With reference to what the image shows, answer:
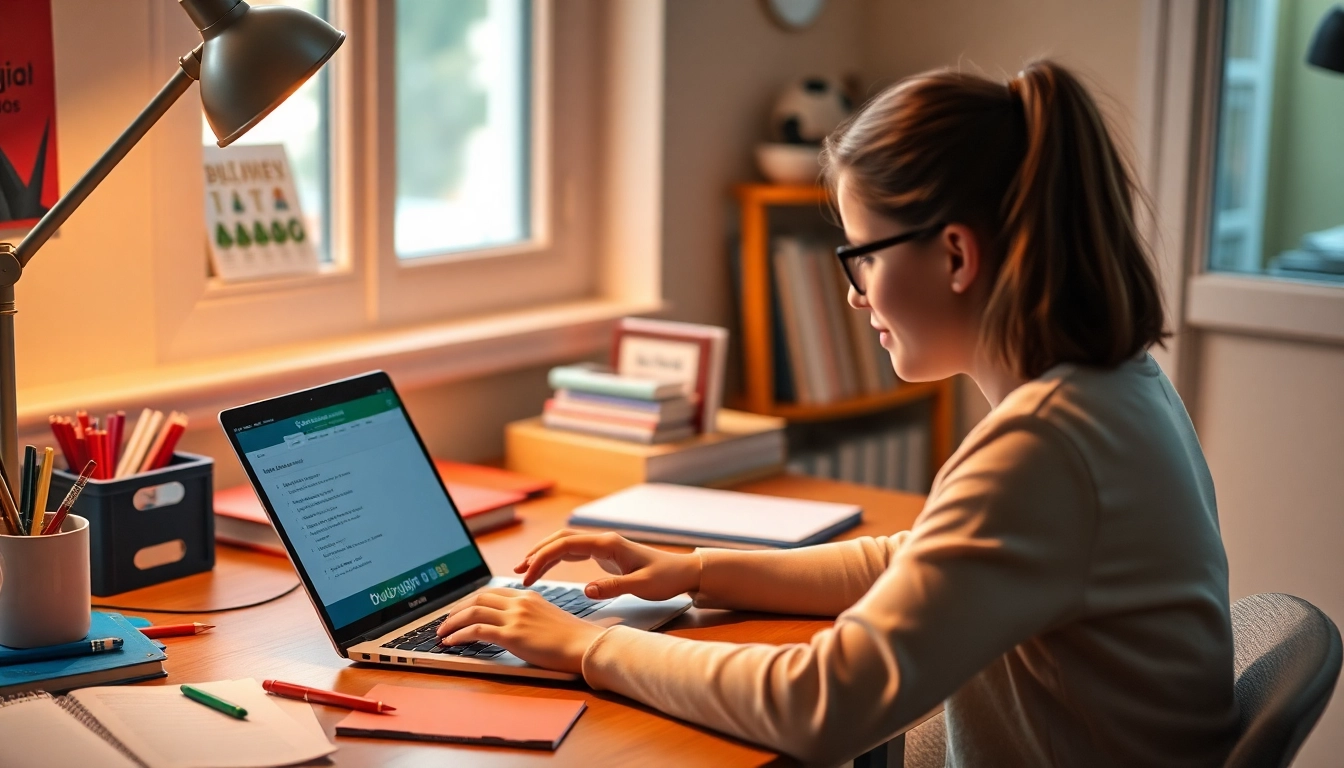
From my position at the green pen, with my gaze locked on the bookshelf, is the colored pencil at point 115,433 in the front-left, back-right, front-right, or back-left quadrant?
front-left

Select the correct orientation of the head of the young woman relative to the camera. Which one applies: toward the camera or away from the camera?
away from the camera

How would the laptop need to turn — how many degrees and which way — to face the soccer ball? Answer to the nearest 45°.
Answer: approximately 90° to its left

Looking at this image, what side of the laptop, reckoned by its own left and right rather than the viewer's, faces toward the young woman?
front

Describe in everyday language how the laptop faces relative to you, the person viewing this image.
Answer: facing the viewer and to the right of the viewer

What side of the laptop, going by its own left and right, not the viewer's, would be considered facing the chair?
front

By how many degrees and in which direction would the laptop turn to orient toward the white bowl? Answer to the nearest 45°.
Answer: approximately 90° to its left
